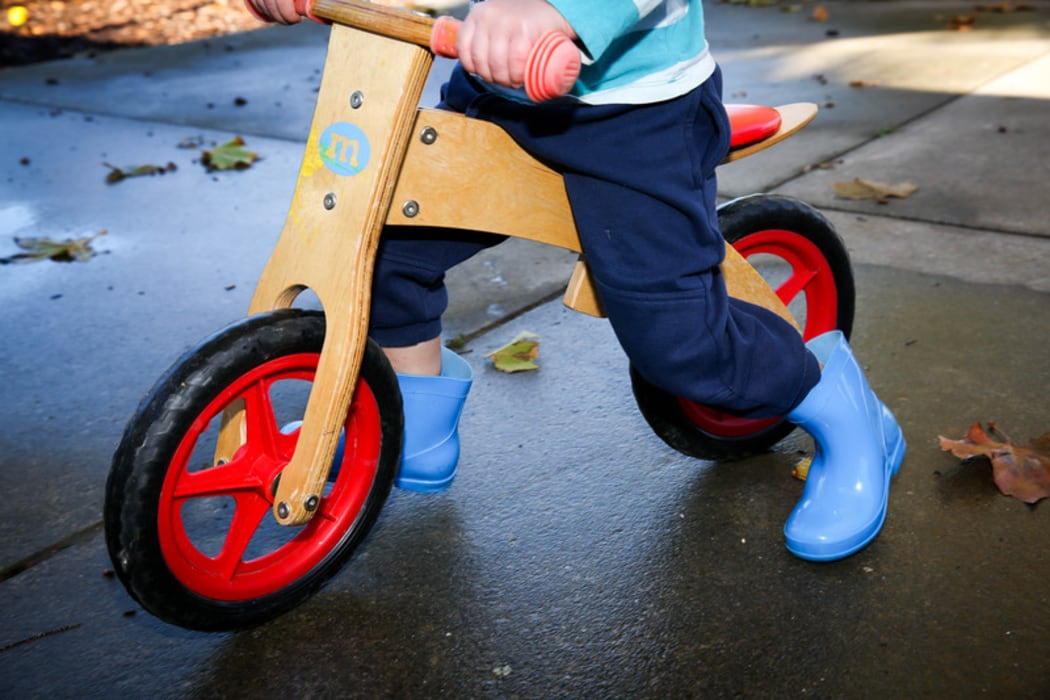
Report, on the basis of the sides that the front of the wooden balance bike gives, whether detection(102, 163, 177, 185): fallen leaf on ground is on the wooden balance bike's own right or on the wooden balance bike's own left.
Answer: on the wooden balance bike's own right

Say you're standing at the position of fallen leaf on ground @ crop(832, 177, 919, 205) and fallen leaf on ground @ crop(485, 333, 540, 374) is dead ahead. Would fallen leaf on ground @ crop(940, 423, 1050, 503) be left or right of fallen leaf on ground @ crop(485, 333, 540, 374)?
left

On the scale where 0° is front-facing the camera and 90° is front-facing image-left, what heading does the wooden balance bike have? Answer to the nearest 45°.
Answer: approximately 45°

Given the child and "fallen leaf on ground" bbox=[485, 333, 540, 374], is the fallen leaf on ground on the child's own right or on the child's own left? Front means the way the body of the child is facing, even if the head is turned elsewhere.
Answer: on the child's own right

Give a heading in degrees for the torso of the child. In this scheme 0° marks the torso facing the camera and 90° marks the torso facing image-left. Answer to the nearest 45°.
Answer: approximately 45°

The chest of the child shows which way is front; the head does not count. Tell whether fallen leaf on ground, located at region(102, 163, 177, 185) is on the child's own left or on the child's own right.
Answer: on the child's own right

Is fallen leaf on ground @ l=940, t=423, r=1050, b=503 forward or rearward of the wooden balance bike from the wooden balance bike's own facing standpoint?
rearward

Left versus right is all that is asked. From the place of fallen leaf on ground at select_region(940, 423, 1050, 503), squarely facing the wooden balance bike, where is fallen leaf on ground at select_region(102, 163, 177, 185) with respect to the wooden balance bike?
right

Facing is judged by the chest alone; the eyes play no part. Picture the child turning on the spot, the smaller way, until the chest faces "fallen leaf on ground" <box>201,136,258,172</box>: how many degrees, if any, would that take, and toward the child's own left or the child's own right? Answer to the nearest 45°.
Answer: approximately 90° to the child's own right
